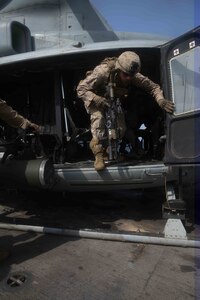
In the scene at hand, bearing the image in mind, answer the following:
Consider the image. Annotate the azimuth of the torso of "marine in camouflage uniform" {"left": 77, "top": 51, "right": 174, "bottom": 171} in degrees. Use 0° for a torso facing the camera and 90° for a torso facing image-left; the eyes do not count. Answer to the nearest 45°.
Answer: approximately 315°
